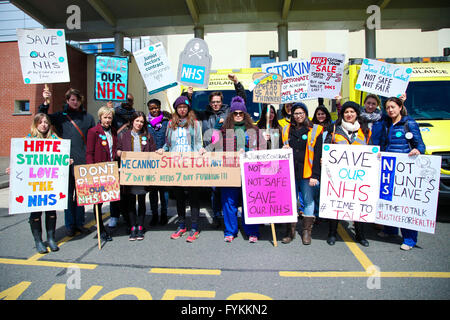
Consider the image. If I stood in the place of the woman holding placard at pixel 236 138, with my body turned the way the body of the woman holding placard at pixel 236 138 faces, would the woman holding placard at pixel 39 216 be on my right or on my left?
on my right

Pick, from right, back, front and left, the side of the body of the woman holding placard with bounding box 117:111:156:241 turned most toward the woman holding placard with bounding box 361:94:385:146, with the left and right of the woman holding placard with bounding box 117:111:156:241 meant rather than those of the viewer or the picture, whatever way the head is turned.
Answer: left

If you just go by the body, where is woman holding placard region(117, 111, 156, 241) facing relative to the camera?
toward the camera

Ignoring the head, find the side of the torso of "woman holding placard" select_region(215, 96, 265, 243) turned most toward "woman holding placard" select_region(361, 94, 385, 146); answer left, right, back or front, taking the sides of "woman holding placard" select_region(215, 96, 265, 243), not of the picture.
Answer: left

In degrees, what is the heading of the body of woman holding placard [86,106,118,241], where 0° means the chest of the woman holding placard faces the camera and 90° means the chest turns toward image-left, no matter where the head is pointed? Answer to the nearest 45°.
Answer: approximately 315°

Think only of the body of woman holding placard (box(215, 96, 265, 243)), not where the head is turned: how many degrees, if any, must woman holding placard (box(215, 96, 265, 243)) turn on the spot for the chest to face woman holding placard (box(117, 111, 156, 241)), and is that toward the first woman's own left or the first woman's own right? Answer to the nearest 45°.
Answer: approximately 90° to the first woman's own right

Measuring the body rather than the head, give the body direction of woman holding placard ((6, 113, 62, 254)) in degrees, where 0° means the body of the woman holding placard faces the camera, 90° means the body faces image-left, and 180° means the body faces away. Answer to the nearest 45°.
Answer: approximately 0°

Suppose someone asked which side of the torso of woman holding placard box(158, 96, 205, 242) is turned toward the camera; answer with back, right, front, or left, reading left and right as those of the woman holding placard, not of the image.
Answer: front

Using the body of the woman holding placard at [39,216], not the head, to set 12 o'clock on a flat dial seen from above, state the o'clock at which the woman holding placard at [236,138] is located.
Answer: the woman holding placard at [236,138] is roughly at 10 o'clock from the woman holding placard at [39,216].

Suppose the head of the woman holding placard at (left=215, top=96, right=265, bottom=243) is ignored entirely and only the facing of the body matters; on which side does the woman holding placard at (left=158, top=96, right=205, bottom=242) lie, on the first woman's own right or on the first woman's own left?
on the first woman's own right

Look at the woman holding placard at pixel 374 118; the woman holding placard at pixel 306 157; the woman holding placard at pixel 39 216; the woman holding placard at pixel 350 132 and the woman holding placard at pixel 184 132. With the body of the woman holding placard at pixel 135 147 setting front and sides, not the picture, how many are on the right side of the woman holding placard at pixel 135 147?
1

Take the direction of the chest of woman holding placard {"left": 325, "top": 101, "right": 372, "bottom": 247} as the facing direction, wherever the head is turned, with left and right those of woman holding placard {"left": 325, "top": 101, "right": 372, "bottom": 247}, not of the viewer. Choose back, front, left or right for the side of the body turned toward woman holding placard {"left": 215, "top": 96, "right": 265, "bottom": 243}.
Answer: right

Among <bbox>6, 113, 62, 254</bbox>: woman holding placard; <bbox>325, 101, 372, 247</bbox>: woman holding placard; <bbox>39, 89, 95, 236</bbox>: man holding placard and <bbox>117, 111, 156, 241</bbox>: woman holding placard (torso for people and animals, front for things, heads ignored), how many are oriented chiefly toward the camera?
4

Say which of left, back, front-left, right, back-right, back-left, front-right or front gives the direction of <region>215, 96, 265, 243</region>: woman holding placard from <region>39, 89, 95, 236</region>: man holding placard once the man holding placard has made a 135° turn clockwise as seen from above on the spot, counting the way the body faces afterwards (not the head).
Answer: back

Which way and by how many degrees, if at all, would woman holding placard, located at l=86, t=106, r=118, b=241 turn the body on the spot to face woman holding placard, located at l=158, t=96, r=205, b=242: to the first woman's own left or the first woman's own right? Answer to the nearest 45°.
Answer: approximately 45° to the first woman's own left

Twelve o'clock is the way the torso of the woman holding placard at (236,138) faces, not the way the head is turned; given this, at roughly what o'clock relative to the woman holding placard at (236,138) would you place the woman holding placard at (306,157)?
the woman holding placard at (306,157) is roughly at 9 o'clock from the woman holding placard at (236,138).
